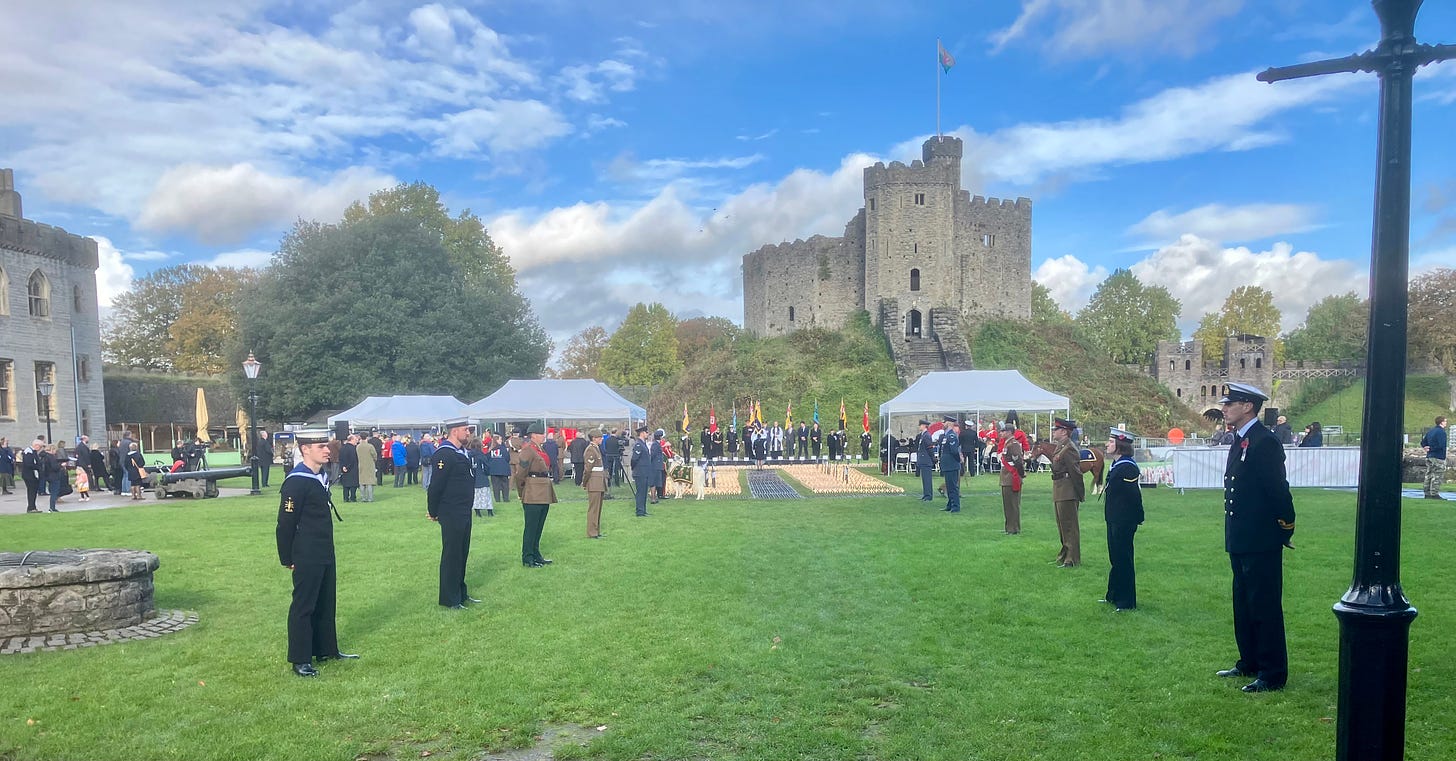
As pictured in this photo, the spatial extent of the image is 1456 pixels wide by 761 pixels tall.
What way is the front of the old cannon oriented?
to the viewer's right

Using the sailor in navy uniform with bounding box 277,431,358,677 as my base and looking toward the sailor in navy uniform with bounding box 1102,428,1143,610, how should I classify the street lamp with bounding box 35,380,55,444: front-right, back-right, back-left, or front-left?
back-left

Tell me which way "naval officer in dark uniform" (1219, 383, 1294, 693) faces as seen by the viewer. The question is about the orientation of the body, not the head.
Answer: to the viewer's left

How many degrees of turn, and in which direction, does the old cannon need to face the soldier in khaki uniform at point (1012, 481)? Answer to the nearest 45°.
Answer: approximately 45° to its right

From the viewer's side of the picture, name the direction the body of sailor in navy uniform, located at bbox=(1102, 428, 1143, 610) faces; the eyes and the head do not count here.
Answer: to the viewer's left

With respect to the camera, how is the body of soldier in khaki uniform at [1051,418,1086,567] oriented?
to the viewer's left

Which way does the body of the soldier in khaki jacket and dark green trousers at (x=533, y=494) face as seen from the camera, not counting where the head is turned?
to the viewer's right

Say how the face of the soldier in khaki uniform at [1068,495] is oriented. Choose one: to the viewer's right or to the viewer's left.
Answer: to the viewer's left

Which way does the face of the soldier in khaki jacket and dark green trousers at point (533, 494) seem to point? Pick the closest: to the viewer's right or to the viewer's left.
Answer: to the viewer's right

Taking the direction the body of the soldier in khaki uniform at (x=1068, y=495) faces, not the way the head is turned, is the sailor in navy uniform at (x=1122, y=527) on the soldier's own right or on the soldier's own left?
on the soldier's own left

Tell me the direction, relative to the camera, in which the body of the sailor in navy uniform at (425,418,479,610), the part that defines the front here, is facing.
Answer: to the viewer's right
